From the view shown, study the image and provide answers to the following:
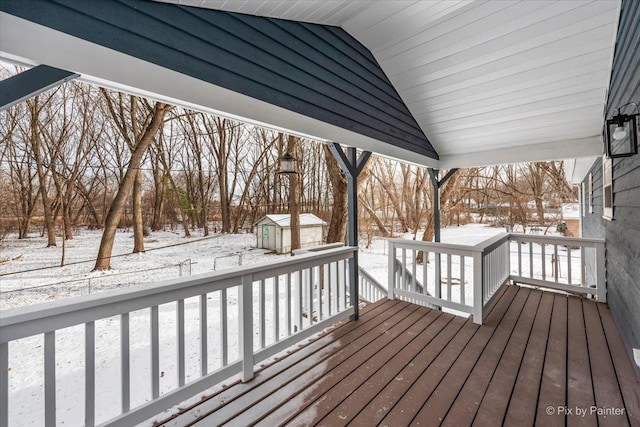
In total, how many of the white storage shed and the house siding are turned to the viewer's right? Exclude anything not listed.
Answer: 0

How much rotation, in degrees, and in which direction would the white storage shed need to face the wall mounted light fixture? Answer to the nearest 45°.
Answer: approximately 90° to its left

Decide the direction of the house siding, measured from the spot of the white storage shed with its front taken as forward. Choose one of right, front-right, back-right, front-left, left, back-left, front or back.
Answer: left

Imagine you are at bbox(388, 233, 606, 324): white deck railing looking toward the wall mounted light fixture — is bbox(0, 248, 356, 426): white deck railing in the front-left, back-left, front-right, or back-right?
front-right

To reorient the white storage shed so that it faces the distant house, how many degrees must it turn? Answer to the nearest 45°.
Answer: approximately 135° to its left

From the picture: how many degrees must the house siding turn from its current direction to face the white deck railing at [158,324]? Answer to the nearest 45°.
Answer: approximately 45° to its left

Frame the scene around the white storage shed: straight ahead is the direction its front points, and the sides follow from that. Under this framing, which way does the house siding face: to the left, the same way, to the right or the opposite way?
to the right

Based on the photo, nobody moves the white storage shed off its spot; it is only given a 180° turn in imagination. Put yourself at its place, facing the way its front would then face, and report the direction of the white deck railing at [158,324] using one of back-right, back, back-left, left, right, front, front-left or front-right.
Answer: back-right

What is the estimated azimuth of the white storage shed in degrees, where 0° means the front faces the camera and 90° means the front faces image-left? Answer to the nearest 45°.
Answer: approximately 45°

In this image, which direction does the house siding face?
to the viewer's left

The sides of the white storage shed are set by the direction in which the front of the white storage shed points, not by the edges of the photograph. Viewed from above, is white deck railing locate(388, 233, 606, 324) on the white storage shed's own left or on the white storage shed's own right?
on the white storage shed's own left

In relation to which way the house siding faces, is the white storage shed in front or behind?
in front

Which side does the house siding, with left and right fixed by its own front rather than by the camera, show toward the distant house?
right
